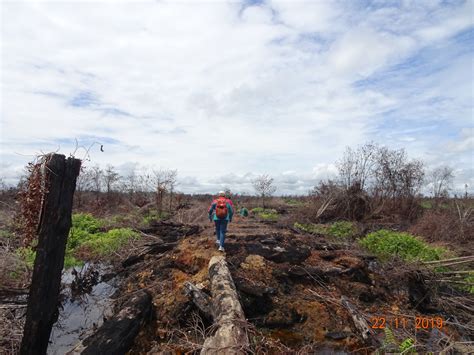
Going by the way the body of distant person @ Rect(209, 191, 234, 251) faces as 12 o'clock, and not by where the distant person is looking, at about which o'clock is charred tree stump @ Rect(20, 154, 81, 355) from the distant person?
The charred tree stump is roughly at 7 o'clock from the distant person.

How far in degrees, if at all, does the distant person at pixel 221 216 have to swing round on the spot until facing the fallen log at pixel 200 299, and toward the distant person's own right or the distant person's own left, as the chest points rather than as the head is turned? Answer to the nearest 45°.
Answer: approximately 180°

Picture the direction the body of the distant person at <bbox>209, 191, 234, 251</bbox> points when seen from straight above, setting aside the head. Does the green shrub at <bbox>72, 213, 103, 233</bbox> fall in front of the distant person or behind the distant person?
in front

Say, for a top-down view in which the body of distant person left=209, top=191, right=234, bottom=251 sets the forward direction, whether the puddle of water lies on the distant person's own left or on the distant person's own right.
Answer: on the distant person's own left

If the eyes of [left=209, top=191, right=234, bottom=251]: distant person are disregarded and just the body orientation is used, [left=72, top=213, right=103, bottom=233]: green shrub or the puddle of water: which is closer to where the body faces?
the green shrub

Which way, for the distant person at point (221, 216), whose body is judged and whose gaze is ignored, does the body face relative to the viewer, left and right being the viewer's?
facing away from the viewer

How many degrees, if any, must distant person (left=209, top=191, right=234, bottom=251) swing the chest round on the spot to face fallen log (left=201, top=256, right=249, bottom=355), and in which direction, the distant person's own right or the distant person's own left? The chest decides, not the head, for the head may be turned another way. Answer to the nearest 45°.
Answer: approximately 180°

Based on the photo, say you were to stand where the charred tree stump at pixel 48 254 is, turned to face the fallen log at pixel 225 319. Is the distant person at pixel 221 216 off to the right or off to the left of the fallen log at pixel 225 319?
left

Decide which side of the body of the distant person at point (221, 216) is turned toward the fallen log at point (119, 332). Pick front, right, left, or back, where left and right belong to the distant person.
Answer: back

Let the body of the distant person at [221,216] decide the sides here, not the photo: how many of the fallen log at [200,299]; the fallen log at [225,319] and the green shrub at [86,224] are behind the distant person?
2
